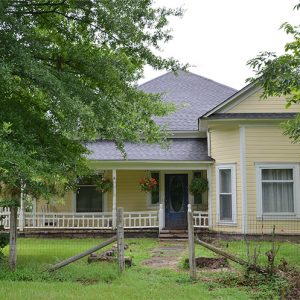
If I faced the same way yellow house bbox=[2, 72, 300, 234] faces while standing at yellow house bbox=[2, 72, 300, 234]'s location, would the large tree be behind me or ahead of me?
ahead

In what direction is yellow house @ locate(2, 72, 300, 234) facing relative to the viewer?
toward the camera
